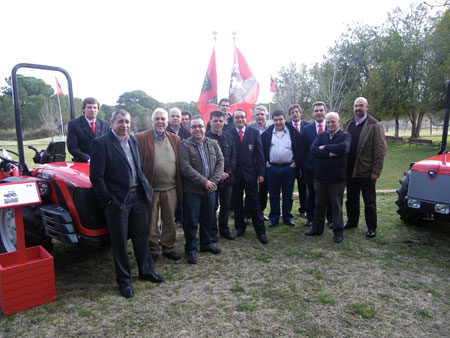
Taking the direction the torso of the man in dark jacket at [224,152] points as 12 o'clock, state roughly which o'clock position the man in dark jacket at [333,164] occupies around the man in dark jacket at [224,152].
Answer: the man in dark jacket at [333,164] is roughly at 9 o'clock from the man in dark jacket at [224,152].

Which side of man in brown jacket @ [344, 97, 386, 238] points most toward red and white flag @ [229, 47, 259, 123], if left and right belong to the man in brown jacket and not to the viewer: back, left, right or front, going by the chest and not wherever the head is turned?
right

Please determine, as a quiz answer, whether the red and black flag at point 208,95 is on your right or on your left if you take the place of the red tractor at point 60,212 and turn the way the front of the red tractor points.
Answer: on your left

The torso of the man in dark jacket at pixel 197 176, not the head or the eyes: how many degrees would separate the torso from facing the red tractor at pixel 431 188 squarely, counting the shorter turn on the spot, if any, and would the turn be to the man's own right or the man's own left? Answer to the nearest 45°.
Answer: approximately 45° to the man's own left

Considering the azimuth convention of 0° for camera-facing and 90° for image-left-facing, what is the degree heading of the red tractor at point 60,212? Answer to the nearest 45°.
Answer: approximately 315°

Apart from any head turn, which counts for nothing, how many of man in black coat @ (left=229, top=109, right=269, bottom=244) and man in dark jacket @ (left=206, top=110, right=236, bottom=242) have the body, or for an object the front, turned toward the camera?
2

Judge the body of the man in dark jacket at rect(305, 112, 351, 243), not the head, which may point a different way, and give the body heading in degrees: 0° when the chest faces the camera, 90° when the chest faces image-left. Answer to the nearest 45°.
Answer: approximately 45°

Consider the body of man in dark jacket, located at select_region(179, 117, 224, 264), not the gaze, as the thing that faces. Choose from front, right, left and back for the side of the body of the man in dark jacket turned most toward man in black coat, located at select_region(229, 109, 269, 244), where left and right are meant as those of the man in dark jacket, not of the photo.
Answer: left

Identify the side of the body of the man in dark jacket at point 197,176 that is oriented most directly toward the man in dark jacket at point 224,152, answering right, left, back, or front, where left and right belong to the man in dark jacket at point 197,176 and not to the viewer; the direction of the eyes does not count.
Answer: left

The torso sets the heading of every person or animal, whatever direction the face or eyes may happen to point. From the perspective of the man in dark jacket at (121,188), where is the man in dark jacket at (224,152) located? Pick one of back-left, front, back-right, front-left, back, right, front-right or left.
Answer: left

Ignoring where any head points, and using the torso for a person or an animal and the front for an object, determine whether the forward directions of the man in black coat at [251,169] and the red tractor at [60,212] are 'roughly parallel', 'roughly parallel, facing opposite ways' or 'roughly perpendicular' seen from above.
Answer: roughly perpendicular

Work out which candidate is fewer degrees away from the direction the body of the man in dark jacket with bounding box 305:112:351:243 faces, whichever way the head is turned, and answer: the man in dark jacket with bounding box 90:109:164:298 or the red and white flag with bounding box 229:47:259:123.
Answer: the man in dark jacket

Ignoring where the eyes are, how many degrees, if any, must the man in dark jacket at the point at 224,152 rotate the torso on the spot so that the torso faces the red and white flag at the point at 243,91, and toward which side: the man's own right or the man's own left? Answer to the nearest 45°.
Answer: approximately 180°
